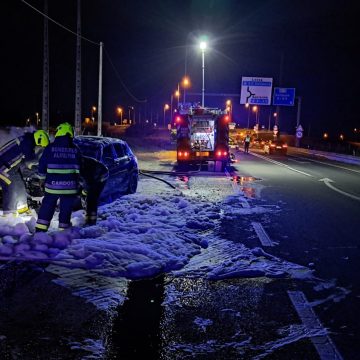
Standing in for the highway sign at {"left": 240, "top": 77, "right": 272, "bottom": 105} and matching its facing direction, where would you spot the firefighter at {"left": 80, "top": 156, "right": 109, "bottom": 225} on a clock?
The firefighter is roughly at 12 o'clock from the highway sign.

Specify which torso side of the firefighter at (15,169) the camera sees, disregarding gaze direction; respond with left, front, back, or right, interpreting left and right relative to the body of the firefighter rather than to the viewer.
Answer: right

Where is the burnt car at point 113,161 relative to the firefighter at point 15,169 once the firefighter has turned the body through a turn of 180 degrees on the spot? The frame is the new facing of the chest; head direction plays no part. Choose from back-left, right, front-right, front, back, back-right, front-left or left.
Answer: back-right

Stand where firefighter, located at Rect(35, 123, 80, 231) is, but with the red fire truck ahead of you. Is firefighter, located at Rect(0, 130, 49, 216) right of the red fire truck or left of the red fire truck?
left

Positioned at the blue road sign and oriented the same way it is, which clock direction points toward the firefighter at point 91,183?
The firefighter is roughly at 12 o'clock from the blue road sign.

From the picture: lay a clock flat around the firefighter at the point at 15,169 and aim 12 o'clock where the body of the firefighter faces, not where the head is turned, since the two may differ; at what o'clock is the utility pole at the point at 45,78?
The utility pole is roughly at 9 o'clock from the firefighter.

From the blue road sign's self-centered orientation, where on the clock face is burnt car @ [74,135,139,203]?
The burnt car is roughly at 12 o'clock from the blue road sign.
